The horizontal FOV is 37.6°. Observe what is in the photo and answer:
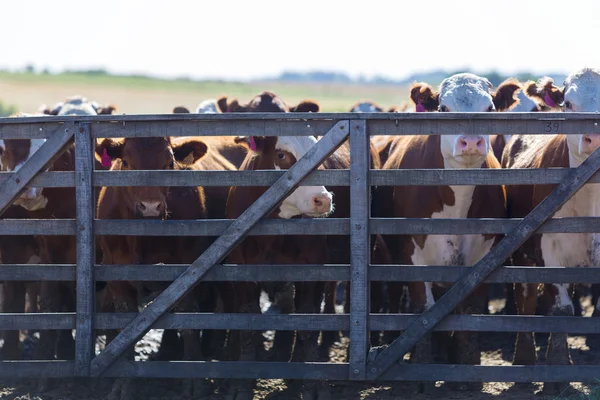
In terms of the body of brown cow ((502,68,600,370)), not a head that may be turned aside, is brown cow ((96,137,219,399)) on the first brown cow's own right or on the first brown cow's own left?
on the first brown cow's own right

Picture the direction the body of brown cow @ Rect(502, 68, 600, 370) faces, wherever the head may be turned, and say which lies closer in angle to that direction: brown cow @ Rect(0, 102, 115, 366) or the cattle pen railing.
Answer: the cattle pen railing

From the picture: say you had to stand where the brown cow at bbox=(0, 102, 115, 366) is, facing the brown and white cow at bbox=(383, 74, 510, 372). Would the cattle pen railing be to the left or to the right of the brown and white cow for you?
right

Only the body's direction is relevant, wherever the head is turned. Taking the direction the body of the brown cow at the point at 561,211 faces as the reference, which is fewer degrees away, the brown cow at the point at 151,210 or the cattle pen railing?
the cattle pen railing

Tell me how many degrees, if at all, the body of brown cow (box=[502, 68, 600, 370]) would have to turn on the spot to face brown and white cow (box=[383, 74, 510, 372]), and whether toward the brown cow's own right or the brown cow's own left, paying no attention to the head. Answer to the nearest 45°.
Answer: approximately 135° to the brown cow's own right

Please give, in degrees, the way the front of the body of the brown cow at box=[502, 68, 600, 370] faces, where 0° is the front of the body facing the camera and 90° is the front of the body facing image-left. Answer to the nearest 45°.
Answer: approximately 315°

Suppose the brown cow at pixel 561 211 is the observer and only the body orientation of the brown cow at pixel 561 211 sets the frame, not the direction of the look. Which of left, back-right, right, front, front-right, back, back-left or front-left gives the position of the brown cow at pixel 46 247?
back-right

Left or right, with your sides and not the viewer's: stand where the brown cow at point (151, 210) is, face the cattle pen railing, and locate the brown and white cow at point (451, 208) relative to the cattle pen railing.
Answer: left
